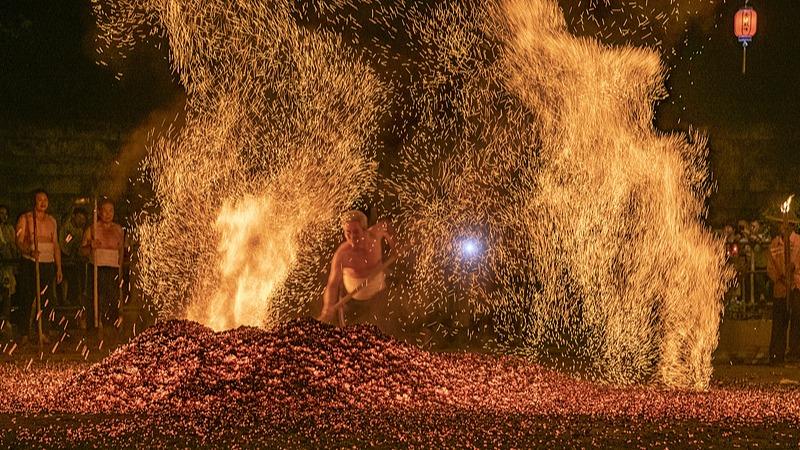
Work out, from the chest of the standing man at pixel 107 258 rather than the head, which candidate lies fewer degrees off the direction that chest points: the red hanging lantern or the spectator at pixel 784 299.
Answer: the spectator

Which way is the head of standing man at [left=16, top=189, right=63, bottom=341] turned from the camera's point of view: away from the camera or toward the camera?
toward the camera

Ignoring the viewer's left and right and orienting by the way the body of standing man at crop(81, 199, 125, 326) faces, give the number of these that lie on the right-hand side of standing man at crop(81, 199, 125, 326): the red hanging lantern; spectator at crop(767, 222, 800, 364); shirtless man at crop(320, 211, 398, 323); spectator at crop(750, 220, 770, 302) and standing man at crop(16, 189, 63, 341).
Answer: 1

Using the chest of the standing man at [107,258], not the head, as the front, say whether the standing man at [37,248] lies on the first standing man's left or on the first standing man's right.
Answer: on the first standing man's right

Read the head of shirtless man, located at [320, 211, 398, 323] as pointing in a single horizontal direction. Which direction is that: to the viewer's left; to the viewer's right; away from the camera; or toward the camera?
toward the camera

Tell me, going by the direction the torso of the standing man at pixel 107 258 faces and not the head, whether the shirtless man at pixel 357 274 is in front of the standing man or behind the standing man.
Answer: in front

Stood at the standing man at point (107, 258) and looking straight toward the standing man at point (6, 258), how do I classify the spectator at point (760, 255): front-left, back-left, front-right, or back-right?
back-right

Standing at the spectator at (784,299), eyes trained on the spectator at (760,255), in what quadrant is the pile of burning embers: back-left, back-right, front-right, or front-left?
back-left

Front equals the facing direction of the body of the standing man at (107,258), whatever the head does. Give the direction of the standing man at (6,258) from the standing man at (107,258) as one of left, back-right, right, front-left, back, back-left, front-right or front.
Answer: back-right

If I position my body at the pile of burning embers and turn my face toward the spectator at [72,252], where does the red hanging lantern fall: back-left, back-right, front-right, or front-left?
front-right

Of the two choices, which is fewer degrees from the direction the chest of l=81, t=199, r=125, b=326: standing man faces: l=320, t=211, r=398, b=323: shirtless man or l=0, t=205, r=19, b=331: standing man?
the shirtless man

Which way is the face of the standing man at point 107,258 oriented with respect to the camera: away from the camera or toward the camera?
toward the camera

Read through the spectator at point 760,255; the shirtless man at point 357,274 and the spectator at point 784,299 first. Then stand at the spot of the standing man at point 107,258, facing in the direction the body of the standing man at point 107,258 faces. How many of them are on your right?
0

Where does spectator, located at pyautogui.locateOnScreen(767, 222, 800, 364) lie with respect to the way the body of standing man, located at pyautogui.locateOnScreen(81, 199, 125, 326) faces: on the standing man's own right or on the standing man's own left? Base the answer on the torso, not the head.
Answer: on the standing man's own left

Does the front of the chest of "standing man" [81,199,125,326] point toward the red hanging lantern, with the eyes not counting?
no

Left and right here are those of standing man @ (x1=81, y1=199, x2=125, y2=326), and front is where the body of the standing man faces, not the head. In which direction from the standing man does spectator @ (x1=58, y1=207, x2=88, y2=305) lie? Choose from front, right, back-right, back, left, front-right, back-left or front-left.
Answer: back

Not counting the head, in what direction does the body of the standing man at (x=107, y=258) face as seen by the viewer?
toward the camera

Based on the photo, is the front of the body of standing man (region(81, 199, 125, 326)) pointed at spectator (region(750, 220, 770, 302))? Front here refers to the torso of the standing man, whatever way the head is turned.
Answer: no
